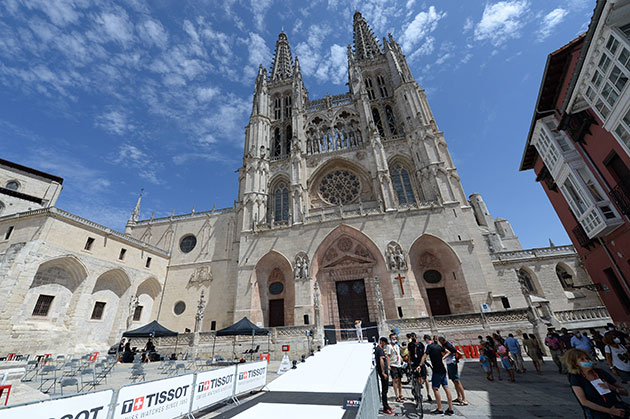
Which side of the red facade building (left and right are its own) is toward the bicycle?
front

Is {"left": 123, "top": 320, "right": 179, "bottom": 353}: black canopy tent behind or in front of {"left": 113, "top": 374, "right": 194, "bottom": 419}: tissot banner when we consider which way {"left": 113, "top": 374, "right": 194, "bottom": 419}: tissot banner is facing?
behind

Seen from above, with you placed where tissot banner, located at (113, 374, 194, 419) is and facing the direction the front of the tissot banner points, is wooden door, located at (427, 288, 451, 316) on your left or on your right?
on your left

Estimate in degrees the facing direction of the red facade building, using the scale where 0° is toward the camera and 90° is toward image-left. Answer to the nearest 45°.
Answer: approximately 45°

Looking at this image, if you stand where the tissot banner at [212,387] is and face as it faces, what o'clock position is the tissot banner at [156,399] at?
the tissot banner at [156,399] is roughly at 3 o'clock from the tissot banner at [212,387].

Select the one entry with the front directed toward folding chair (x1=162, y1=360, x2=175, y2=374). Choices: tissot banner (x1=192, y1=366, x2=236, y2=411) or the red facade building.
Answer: the red facade building

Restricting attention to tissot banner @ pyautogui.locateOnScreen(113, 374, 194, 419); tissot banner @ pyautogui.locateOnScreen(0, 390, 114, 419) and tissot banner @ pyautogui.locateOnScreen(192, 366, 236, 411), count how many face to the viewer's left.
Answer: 0

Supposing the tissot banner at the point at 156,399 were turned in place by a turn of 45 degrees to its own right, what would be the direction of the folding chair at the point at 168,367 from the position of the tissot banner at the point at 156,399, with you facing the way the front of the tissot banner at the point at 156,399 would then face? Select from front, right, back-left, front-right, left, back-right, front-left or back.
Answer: back

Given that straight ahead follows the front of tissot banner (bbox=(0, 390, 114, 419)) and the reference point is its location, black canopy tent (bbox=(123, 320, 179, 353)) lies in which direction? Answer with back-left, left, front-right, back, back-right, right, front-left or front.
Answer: back-left

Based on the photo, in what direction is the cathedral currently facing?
toward the camera
